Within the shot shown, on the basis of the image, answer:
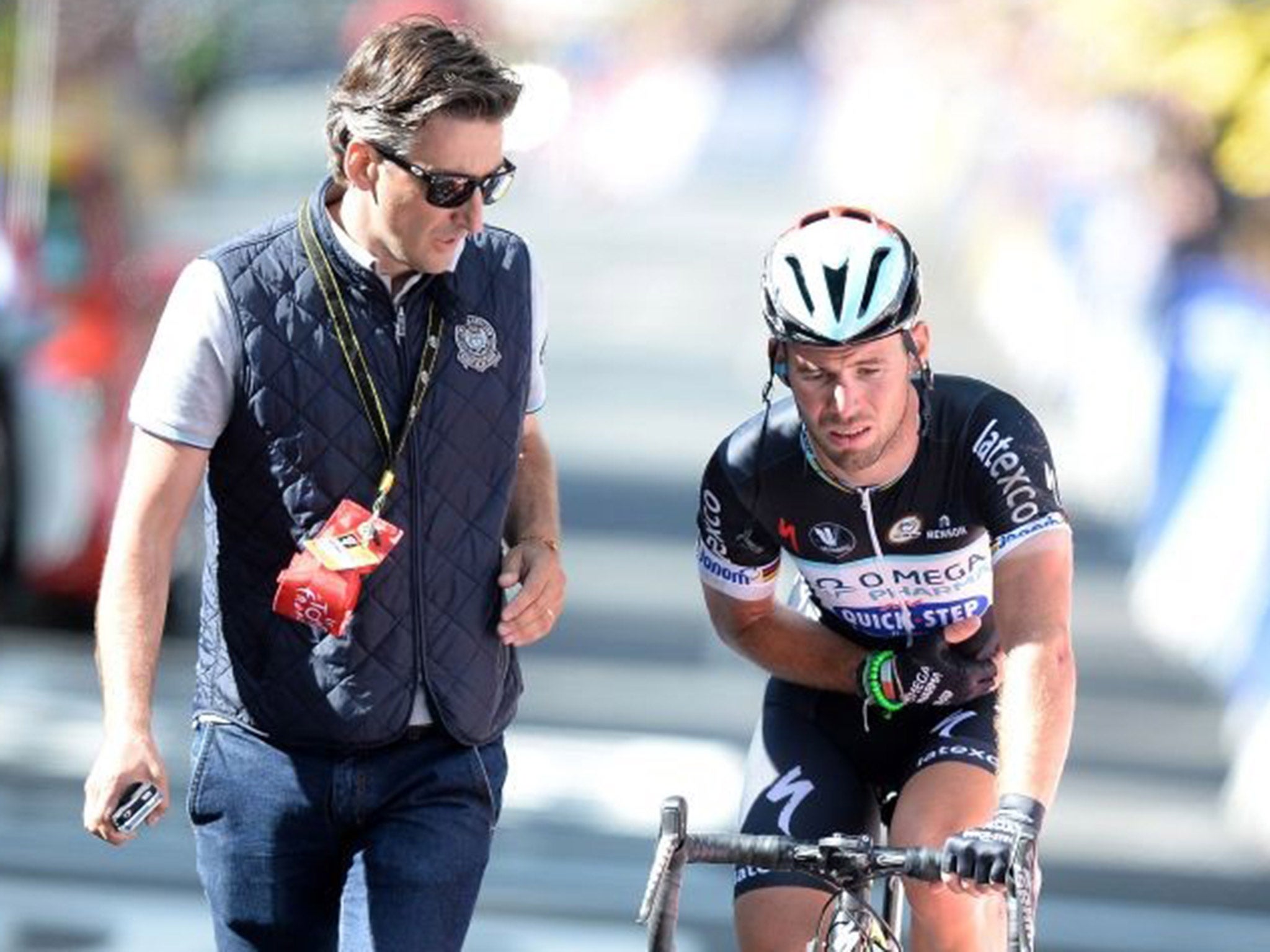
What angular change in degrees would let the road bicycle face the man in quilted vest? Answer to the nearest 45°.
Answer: approximately 90° to its right

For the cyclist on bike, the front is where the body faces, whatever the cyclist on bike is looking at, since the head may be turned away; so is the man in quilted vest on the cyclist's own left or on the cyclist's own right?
on the cyclist's own right

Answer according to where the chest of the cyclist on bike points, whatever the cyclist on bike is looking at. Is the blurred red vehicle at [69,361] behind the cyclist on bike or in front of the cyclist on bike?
behind

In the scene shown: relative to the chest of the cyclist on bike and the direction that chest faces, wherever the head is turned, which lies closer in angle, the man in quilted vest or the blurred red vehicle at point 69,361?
the man in quilted vest

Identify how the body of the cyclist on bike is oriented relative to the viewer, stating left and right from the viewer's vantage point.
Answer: facing the viewer

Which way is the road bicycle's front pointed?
toward the camera

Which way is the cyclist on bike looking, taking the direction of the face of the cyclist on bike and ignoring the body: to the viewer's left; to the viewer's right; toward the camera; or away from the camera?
toward the camera

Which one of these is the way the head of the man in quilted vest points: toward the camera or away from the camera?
toward the camera
